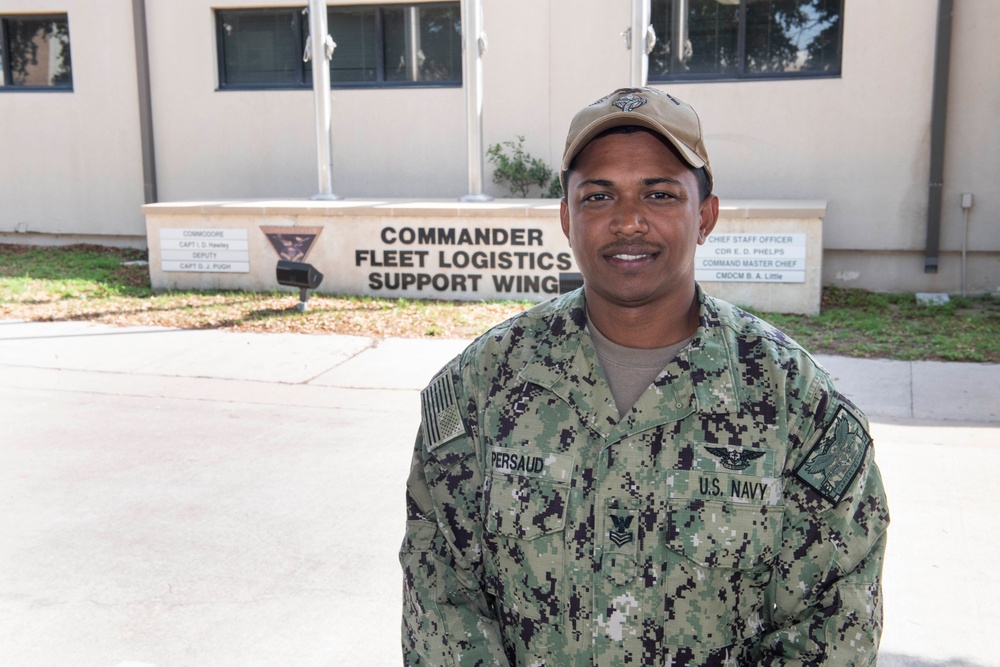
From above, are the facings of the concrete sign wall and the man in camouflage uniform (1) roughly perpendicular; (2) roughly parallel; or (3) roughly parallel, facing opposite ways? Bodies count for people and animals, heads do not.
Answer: roughly parallel

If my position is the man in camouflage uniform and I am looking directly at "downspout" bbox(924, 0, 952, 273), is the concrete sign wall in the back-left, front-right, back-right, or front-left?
front-left

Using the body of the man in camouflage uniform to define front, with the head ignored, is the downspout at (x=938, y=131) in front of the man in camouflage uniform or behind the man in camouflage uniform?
behind

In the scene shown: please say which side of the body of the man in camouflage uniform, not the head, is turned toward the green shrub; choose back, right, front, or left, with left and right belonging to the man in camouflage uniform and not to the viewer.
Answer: back

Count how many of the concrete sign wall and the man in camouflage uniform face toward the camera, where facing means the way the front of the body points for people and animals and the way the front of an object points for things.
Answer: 2

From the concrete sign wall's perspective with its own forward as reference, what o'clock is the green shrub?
The green shrub is roughly at 7 o'clock from the concrete sign wall.

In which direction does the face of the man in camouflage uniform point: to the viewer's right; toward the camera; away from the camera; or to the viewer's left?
toward the camera

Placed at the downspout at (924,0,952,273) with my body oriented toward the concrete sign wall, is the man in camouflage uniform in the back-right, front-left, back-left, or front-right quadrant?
front-left

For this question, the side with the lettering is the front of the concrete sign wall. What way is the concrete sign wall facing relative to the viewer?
toward the camera

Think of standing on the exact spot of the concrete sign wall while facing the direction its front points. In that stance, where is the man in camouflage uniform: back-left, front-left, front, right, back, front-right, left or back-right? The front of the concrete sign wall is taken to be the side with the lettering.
front

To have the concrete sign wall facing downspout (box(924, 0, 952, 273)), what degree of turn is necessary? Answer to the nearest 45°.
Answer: approximately 90° to its left

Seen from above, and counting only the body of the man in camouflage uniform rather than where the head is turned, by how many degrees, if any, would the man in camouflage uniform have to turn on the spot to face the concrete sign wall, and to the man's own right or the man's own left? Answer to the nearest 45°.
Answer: approximately 180°
